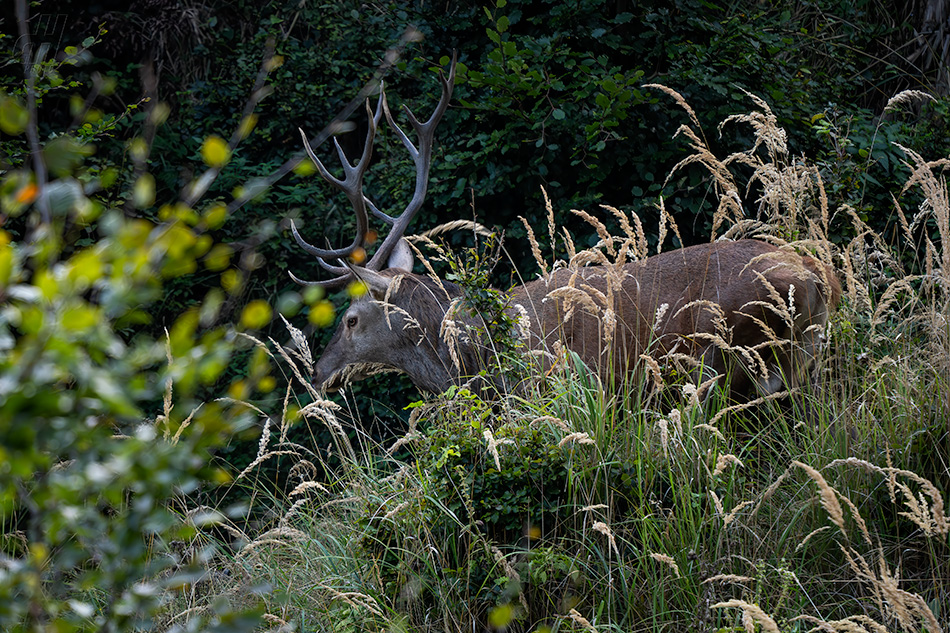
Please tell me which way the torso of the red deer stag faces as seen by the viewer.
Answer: to the viewer's left

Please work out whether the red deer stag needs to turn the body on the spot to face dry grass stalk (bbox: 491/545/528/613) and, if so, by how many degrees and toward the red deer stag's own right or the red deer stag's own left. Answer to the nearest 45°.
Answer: approximately 90° to the red deer stag's own left

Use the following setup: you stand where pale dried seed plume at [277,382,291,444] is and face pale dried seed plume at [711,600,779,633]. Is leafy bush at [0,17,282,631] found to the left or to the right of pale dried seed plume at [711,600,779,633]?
right

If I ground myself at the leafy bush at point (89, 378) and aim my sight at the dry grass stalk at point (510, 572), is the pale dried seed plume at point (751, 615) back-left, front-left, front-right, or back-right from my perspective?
front-right

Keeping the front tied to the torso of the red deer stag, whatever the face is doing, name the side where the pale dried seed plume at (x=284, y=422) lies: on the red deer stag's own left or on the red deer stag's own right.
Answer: on the red deer stag's own left

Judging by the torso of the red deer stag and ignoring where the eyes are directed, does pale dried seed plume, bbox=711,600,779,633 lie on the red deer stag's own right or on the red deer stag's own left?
on the red deer stag's own left

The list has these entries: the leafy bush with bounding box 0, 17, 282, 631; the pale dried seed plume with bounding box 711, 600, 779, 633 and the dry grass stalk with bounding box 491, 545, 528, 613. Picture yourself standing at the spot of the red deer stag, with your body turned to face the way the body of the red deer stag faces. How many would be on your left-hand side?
3

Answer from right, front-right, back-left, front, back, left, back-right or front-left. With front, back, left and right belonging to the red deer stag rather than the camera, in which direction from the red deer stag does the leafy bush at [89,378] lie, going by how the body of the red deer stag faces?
left
